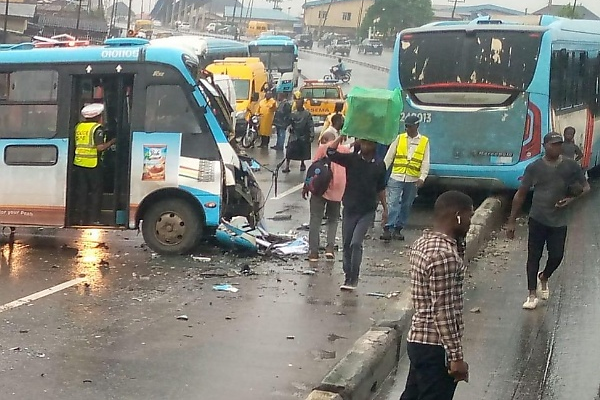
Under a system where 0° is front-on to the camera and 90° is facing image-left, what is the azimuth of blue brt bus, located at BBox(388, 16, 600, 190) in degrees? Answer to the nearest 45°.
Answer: approximately 225°

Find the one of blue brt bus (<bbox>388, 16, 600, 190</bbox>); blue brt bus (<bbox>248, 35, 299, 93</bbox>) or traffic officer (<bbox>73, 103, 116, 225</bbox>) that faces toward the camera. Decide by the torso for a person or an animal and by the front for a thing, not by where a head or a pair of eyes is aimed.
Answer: blue brt bus (<bbox>248, 35, 299, 93</bbox>)

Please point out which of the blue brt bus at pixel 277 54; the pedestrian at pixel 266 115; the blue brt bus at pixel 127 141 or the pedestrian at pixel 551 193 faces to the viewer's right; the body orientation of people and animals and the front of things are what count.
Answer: the blue brt bus at pixel 127 141

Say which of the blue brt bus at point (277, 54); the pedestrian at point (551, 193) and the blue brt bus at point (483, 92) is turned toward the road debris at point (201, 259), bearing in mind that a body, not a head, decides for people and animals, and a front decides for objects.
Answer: the blue brt bus at point (277, 54)

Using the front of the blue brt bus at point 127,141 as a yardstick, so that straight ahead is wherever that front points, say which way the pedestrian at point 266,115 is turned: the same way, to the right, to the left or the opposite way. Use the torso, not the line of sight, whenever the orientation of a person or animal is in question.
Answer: to the right

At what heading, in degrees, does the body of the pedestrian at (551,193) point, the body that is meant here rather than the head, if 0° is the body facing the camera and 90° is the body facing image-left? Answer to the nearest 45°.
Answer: approximately 0°

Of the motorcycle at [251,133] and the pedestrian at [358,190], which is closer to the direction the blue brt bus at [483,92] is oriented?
the motorcycle

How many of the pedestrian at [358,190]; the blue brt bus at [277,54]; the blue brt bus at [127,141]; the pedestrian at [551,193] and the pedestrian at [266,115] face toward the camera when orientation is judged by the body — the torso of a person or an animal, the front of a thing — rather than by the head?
4

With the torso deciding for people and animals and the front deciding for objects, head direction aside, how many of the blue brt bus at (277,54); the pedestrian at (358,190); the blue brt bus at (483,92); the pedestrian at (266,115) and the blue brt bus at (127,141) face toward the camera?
3

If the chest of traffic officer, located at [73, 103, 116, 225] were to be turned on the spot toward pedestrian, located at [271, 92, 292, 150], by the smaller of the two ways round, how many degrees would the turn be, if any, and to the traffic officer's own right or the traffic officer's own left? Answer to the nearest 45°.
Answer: approximately 45° to the traffic officer's own left

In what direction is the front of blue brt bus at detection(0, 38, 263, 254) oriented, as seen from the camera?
facing to the right of the viewer

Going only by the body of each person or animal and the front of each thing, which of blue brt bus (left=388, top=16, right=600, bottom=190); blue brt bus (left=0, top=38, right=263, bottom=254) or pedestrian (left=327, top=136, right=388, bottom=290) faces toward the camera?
the pedestrian

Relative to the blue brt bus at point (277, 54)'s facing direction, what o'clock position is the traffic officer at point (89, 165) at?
The traffic officer is roughly at 12 o'clock from the blue brt bus.
